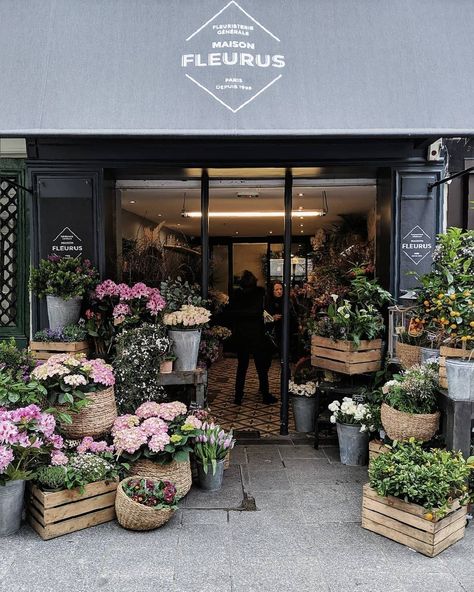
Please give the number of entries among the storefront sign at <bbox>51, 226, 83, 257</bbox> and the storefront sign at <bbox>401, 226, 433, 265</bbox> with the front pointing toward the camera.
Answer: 2

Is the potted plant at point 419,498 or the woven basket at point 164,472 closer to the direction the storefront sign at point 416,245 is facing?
the potted plant

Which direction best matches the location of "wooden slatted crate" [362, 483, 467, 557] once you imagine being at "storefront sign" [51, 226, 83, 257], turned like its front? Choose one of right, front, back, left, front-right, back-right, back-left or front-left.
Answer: front-left

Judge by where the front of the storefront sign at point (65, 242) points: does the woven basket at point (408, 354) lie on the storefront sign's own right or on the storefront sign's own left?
on the storefront sign's own left

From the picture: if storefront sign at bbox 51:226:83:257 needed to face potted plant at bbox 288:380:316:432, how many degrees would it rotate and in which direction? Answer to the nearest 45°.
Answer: approximately 90° to its left

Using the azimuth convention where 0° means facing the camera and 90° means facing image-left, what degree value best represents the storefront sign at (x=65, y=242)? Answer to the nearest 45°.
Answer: approximately 0°

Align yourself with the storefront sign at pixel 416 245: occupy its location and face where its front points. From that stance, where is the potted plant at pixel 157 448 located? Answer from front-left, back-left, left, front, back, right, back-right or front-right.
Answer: front-right

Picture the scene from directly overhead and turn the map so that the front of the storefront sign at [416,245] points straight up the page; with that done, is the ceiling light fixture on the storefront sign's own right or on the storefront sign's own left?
on the storefront sign's own right

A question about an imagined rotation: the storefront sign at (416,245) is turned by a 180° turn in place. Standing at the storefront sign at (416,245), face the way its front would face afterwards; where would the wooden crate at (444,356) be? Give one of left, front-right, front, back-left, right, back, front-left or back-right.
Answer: back

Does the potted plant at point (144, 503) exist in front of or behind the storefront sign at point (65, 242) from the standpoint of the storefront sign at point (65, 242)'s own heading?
in front

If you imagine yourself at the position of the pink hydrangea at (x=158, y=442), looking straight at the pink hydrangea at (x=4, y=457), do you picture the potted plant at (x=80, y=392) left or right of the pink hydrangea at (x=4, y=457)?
right

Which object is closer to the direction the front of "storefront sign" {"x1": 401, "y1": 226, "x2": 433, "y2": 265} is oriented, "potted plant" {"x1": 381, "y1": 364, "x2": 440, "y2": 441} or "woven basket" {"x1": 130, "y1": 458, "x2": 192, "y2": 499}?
the potted plant

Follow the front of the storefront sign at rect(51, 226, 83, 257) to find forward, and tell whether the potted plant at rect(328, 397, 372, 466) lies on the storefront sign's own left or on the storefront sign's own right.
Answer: on the storefront sign's own left

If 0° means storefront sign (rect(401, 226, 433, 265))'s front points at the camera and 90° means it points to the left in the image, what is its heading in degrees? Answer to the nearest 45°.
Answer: approximately 0°
